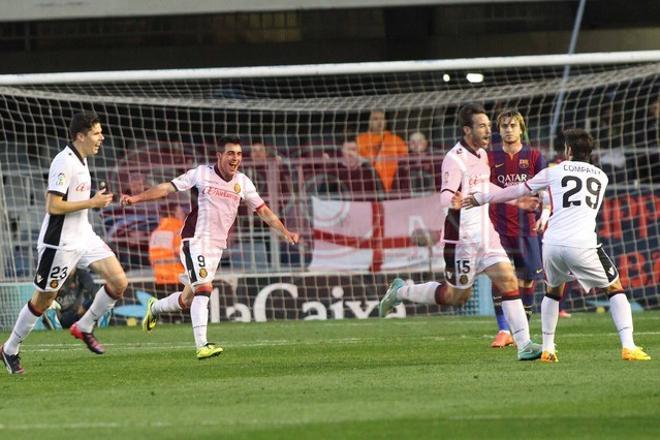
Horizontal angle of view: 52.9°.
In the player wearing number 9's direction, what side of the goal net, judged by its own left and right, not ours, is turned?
front

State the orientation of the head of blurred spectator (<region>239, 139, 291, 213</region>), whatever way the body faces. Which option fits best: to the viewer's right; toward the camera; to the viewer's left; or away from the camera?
toward the camera

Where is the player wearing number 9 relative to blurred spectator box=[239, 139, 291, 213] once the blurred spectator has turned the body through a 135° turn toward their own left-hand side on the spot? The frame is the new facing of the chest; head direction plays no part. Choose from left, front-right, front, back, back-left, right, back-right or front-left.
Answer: back-right

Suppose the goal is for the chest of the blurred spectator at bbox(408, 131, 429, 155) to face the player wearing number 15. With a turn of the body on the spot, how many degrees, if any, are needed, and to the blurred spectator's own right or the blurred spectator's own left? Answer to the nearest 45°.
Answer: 0° — they already face them

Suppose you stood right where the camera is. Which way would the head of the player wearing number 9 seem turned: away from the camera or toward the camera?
toward the camera

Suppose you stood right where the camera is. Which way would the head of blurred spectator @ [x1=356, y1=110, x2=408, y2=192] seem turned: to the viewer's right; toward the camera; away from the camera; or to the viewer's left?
toward the camera

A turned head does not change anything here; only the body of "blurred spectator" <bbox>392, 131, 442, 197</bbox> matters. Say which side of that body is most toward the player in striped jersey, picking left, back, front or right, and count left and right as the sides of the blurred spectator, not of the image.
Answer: front

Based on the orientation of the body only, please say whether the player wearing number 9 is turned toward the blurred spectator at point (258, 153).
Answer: no

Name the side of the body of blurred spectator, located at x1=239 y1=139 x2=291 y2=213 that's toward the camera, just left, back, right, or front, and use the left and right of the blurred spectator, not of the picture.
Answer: front

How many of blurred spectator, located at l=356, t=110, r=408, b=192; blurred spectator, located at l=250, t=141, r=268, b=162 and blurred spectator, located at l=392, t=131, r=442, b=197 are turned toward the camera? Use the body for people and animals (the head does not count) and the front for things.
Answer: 3

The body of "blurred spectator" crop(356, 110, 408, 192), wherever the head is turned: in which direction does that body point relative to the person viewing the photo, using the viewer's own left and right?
facing the viewer

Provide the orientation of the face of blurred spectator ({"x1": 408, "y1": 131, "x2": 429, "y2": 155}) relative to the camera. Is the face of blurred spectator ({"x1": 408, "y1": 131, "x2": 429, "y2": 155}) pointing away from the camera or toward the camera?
toward the camera

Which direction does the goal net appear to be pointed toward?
toward the camera

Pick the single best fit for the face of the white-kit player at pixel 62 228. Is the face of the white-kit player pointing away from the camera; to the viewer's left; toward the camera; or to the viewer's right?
to the viewer's right
